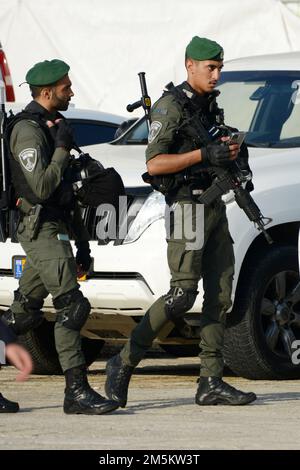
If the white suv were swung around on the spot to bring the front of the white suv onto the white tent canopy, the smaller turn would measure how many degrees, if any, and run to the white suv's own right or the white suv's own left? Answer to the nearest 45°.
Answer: approximately 135° to the white suv's own right

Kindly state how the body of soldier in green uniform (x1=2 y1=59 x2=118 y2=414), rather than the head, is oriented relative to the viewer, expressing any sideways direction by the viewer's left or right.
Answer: facing to the right of the viewer

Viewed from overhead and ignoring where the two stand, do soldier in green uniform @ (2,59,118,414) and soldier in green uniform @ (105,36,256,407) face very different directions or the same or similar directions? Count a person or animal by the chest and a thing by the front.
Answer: same or similar directions

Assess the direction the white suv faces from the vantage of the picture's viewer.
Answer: facing the viewer and to the left of the viewer

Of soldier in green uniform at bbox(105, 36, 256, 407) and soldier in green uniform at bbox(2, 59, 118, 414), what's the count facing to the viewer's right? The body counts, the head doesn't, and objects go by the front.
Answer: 2

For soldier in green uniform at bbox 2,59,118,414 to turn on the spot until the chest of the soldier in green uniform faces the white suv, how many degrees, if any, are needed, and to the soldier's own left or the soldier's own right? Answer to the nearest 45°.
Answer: approximately 45° to the soldier's own left

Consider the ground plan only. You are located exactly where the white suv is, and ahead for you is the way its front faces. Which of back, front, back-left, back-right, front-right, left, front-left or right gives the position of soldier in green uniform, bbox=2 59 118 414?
front

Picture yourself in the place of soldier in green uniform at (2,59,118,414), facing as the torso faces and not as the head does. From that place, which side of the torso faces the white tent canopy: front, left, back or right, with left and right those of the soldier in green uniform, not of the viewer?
left

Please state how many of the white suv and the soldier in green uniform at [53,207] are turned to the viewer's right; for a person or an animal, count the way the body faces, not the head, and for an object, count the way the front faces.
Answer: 1

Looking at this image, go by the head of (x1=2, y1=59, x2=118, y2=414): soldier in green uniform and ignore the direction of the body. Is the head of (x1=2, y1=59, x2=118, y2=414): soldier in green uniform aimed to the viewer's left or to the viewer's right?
to the viewer's right

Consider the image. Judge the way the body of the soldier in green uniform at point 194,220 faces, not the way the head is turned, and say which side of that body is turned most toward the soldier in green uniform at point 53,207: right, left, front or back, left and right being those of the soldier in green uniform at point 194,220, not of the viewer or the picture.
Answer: back

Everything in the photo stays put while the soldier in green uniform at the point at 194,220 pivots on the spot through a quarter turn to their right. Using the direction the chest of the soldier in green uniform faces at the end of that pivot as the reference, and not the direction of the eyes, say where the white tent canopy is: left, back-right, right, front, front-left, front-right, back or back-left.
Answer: back

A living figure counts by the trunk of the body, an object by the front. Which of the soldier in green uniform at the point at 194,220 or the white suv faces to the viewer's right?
the soldier in green uniform
